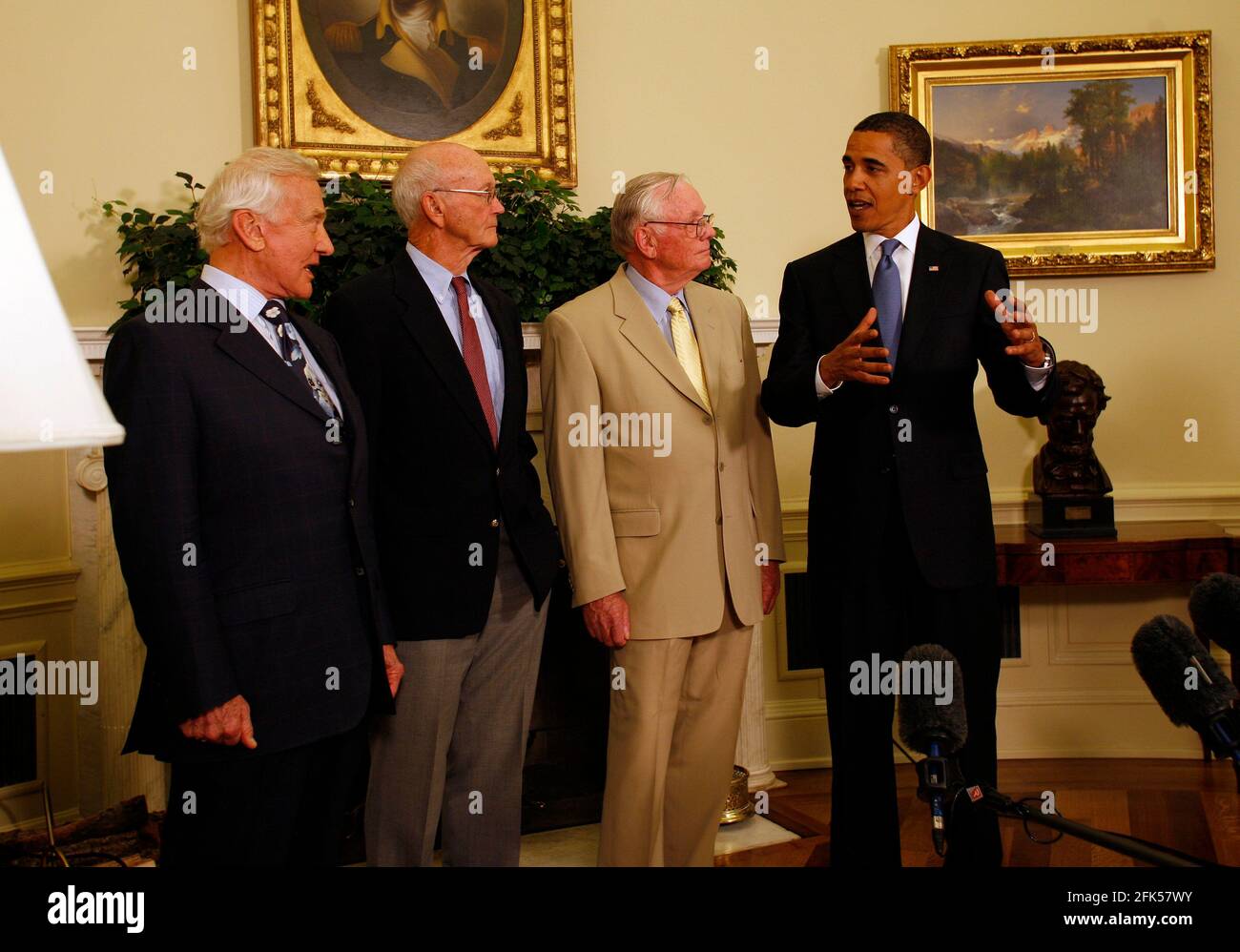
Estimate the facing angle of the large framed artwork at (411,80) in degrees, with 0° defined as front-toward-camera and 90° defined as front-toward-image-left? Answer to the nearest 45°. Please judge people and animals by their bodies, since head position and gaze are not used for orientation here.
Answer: approximately 0°

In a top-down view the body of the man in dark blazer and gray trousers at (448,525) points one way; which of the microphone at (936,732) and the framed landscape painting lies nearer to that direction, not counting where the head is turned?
the microphone

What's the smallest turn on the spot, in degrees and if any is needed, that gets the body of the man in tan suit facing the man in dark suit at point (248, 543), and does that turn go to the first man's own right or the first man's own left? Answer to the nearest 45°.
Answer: approximately 90° to the first man's own right

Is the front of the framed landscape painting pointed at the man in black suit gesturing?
yes

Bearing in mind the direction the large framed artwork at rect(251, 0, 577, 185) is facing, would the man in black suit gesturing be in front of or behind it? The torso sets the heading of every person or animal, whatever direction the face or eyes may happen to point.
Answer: in front

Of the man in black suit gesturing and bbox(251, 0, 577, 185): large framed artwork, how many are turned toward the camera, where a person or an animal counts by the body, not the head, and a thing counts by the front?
2

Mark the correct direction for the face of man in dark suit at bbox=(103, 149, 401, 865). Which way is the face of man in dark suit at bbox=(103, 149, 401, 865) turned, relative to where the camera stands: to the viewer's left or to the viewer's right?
to the viewer's right

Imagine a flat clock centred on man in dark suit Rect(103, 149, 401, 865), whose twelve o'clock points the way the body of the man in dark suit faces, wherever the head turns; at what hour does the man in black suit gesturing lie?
The man in black suit gesturing is roughly at 10 o'clock from the man in dark suit.

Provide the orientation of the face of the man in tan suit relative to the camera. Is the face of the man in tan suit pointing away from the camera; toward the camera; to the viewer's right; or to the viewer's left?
to the viewer's right

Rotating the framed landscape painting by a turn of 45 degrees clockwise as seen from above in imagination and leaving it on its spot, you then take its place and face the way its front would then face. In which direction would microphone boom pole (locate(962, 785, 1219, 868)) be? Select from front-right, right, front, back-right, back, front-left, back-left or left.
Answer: front-left

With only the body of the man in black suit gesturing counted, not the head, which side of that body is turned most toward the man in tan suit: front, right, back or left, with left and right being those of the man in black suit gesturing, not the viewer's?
right

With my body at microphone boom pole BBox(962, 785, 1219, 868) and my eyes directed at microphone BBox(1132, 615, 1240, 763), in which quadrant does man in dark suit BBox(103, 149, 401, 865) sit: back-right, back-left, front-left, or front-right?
back-left

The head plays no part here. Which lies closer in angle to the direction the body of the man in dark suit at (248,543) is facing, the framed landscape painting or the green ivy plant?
the framed landscape painting

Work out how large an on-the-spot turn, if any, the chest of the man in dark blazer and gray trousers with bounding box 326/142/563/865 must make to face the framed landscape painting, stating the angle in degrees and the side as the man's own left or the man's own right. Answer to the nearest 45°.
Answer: approximately 90° to the man's own left

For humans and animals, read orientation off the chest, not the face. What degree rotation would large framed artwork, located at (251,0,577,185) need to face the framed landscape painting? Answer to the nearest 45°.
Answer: approximately 90° to its left

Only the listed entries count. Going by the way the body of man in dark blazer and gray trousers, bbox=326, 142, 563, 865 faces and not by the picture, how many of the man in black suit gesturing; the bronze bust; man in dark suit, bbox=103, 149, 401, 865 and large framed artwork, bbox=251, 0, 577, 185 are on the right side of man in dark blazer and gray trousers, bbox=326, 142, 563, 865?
1

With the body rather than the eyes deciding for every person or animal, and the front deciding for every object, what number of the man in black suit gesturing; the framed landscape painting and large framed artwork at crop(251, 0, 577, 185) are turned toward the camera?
3

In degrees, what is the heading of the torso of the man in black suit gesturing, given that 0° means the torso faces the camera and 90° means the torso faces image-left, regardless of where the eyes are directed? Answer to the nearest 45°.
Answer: approximately 0°
